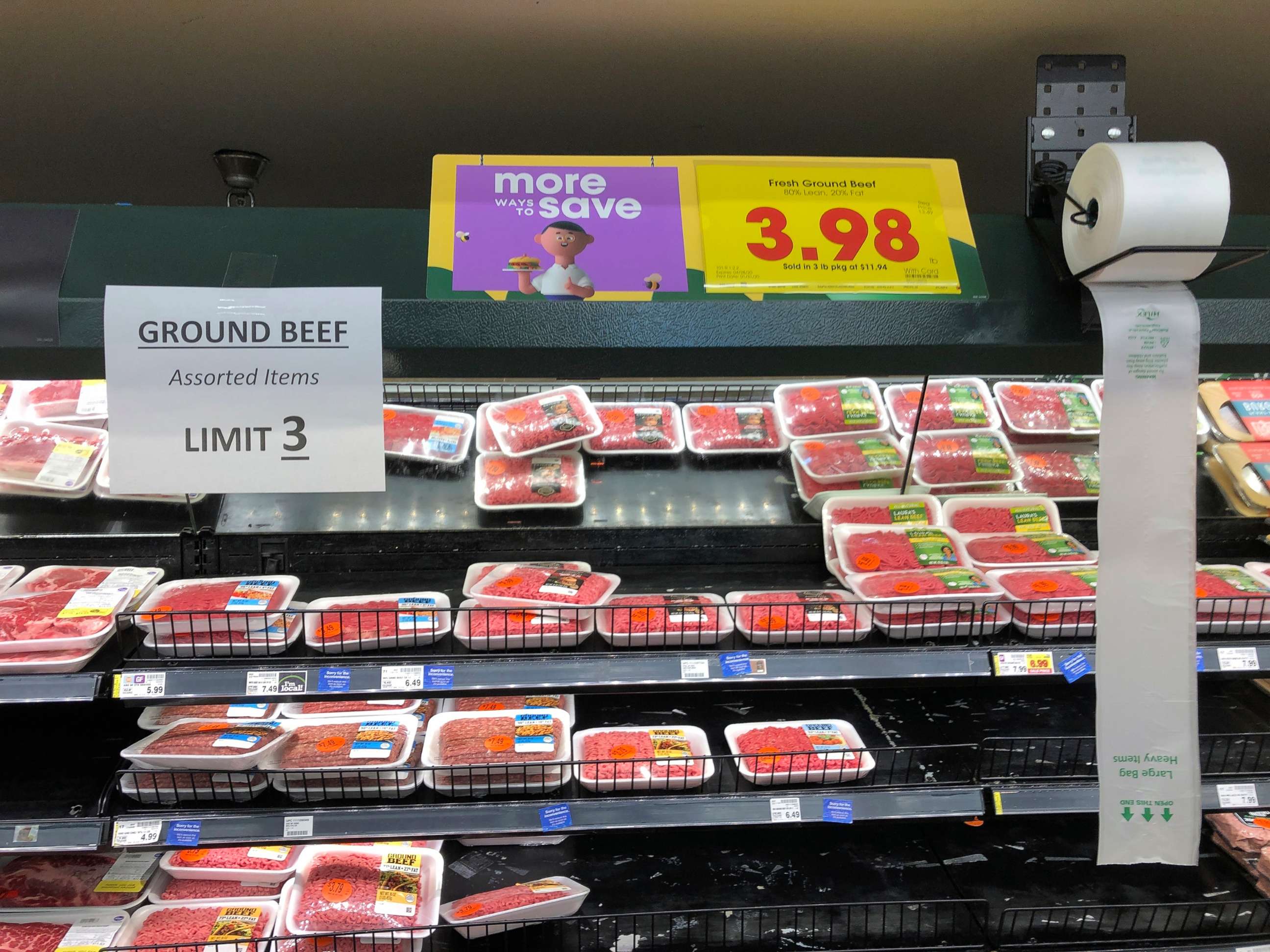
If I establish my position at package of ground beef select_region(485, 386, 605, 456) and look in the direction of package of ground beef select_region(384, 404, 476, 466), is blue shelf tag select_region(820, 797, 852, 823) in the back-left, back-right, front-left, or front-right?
back-left

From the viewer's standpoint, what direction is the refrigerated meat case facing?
toward the camera

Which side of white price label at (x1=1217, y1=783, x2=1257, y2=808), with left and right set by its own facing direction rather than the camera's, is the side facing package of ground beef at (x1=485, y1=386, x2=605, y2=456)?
right

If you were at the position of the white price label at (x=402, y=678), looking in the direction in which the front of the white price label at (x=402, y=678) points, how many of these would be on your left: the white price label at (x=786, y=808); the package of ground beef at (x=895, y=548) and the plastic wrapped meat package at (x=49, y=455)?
2

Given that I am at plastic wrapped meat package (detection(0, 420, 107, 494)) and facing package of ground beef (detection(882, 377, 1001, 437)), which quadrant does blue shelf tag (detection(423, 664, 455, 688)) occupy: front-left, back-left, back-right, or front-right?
front-right

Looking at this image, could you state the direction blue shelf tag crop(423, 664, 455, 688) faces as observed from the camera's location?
facing the viewer

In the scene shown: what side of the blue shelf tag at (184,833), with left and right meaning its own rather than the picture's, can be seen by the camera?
front

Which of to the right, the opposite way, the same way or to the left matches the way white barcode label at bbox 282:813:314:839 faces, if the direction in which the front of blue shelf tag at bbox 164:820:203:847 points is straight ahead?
the same way

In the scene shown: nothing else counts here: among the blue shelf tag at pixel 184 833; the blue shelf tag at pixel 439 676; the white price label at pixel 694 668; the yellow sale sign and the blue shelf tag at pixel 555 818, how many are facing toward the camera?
5
